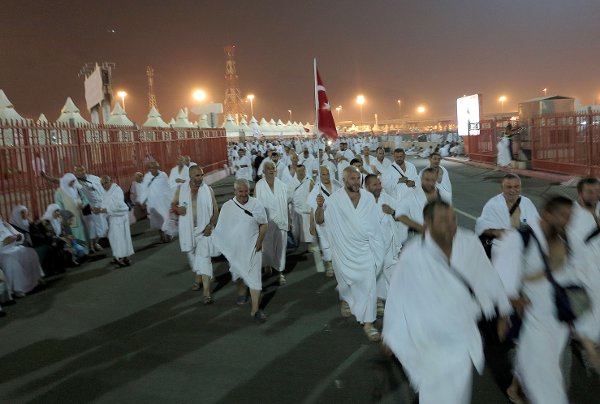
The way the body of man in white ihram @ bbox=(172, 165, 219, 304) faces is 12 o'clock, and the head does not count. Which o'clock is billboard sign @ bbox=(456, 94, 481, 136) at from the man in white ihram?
The billboard sign is roughly at 7 o'clock from the man in white ihram.

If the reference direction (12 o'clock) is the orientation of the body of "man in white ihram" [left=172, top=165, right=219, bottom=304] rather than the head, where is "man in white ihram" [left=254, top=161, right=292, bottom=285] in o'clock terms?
"man in white ihram" [left=254, top=161, right=292, bottom=285] is roughly at 8 o'clock from "man in white ihram" [left=172, top=165, right=219, bottom=304].

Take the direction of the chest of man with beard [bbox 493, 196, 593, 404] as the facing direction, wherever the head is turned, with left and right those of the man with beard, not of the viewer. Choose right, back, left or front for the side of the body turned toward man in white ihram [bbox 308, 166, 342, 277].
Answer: back

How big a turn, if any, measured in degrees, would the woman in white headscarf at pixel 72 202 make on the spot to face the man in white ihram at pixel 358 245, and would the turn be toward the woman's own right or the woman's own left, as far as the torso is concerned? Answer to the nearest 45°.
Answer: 0° — they already face them

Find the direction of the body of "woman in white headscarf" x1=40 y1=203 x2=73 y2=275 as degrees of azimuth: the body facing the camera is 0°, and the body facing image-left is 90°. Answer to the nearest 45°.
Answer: approximately 315°

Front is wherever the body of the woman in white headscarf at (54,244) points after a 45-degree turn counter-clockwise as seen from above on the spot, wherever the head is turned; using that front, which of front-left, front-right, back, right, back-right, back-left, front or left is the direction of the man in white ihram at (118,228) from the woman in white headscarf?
front

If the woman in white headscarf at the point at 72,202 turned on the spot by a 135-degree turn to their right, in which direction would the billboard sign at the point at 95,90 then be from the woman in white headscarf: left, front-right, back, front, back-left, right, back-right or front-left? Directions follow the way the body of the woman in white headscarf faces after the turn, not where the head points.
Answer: right

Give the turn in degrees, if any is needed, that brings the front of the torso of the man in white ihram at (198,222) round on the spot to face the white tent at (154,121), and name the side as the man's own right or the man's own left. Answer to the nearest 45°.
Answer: approximately 180°

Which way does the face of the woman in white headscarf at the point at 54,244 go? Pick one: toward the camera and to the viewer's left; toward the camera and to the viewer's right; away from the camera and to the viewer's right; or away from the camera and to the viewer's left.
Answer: toward the camera and to the viewer's right

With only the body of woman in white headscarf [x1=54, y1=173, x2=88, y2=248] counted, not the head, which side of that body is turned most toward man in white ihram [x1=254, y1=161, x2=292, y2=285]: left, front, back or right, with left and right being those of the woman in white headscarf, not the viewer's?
front

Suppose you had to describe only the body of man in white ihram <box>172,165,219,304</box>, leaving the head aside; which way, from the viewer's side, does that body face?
toward the camera

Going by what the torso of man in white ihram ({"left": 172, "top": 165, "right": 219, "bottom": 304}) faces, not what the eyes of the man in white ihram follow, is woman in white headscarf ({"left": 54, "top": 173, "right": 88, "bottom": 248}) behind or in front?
behind

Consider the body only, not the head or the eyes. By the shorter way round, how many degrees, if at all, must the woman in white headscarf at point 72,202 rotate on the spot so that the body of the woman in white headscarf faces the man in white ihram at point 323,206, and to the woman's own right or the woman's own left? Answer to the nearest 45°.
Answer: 0° — they already face them

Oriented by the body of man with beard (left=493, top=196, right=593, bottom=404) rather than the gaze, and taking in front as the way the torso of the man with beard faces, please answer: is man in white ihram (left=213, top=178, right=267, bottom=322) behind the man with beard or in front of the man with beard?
behind

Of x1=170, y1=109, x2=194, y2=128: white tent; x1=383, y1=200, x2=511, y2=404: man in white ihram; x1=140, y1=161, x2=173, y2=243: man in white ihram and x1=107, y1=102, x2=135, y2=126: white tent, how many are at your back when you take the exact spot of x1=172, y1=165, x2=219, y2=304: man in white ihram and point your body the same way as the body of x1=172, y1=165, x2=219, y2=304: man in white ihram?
3

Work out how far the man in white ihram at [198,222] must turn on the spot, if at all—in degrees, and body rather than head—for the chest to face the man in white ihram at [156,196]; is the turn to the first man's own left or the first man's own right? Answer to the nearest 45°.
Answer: approximately 180°

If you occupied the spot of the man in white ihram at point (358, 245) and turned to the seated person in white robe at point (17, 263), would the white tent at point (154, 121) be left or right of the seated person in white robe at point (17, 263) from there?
right

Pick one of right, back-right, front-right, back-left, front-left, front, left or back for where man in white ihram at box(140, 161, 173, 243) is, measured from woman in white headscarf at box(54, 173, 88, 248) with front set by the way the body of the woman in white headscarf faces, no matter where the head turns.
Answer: left

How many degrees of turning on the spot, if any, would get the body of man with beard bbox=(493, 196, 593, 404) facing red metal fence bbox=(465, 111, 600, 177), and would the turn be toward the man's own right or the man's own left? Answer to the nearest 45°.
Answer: approximately 135° to the man's own left
